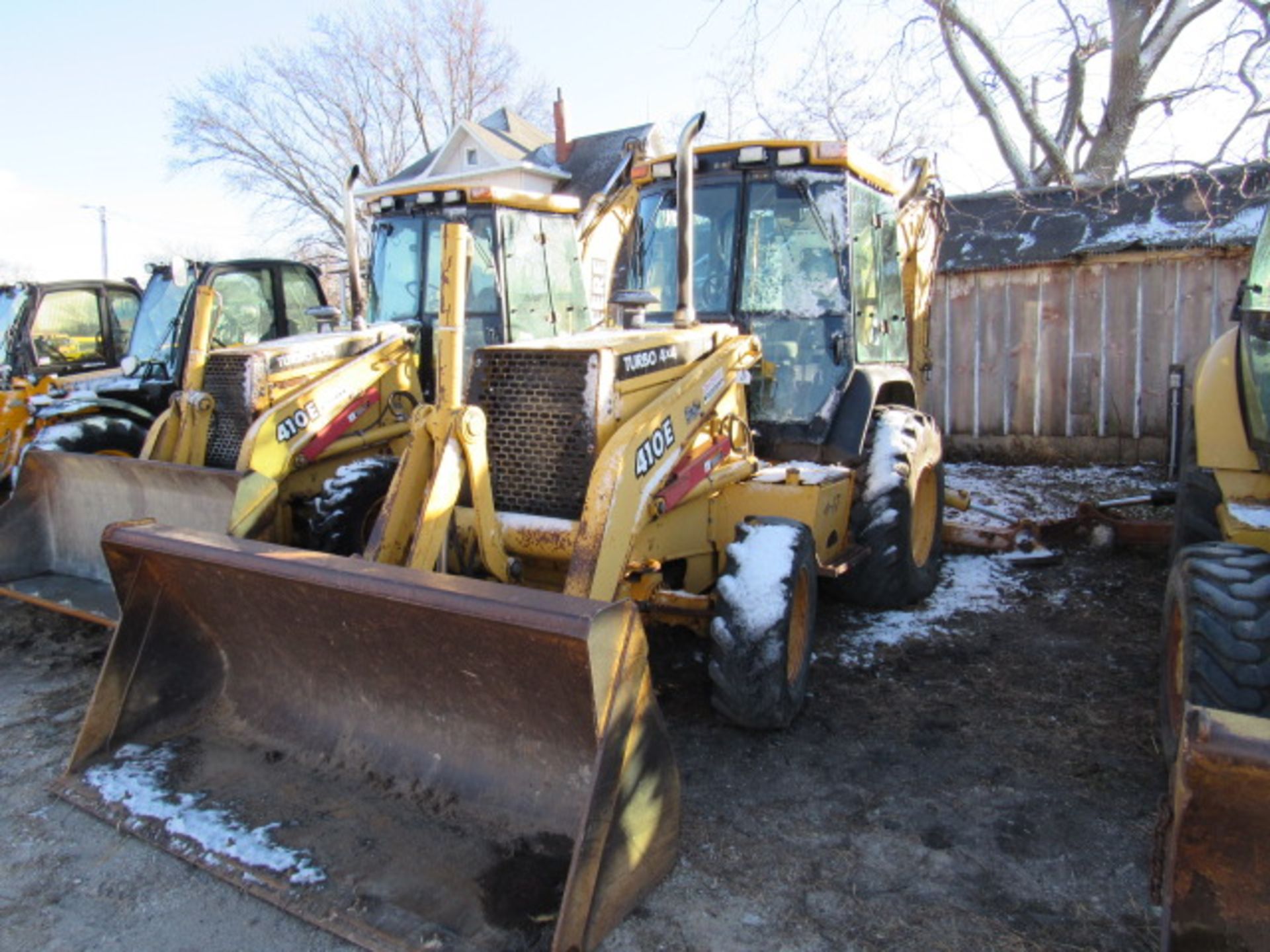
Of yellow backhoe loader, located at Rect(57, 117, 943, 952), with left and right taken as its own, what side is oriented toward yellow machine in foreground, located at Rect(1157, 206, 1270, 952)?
left

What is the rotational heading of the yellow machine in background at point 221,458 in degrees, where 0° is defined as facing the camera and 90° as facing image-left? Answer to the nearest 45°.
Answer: approximately 45°

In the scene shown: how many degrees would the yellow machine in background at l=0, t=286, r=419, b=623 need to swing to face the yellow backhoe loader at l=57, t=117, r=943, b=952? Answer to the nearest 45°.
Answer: approximately 45° to its left

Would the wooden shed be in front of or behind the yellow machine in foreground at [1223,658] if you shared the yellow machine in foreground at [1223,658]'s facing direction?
behind
